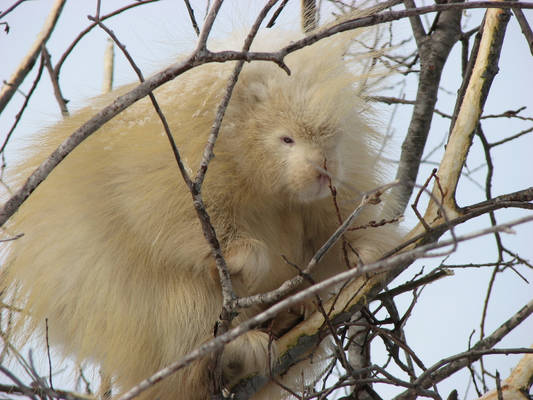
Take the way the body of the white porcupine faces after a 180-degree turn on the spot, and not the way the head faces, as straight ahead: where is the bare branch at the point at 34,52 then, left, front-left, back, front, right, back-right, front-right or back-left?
front

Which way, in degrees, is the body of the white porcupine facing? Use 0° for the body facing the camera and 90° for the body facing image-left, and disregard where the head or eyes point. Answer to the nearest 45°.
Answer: approximately 315°

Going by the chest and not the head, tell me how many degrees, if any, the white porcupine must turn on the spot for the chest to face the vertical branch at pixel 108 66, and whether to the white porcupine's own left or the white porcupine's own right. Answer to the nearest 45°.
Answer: approximately 135° to the white porcupine's own left

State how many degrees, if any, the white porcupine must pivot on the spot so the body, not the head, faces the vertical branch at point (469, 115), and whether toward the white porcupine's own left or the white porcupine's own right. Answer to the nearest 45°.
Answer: approximately 45° to the white porcupine's own left

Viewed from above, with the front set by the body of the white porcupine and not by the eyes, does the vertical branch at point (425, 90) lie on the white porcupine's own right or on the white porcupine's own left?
on the white porcupine's own left
